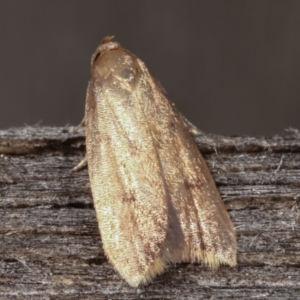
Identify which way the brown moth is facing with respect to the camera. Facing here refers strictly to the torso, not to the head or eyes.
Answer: away from the camera
